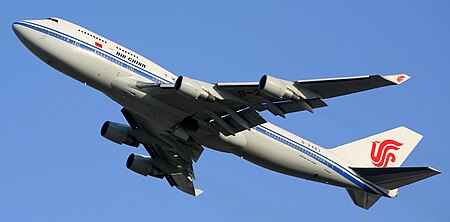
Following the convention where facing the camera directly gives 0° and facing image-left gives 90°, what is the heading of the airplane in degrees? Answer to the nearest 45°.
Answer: approximately 45°
